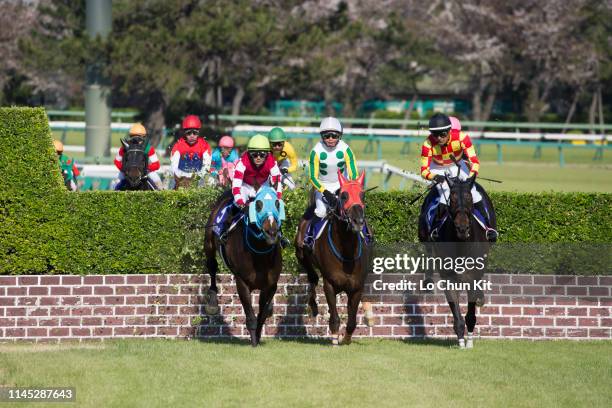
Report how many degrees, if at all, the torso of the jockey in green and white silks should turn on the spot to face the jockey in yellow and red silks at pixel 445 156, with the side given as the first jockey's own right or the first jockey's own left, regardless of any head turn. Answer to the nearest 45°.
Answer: approximately 90° to the first jockey's own left

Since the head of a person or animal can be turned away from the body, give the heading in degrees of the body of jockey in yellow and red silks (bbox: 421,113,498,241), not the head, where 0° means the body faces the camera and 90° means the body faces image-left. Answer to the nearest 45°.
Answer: approximately 0°

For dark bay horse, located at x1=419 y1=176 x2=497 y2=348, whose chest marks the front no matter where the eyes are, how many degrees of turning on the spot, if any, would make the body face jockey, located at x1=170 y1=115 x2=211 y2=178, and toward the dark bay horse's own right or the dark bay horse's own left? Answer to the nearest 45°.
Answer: approximately 135° to the dark bay horse's own right

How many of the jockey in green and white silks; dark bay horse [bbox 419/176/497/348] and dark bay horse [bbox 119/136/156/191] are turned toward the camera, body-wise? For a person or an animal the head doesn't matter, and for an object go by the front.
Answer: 3
